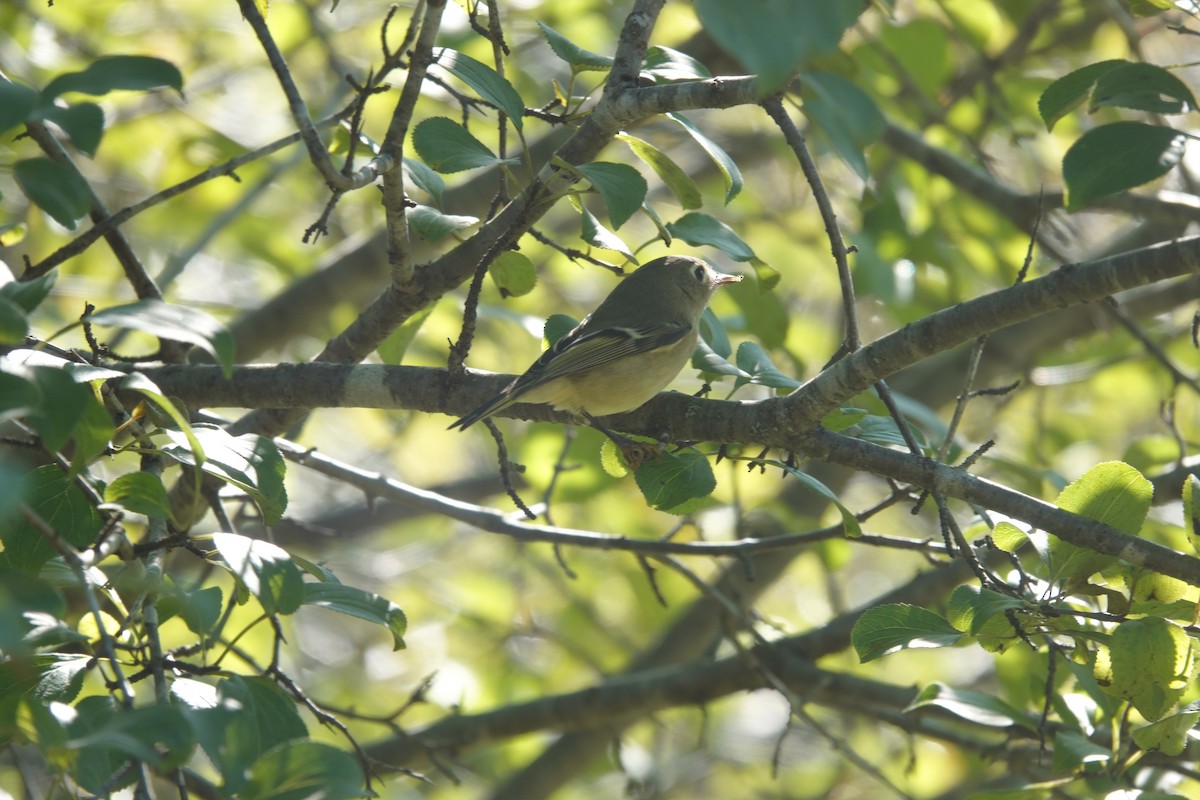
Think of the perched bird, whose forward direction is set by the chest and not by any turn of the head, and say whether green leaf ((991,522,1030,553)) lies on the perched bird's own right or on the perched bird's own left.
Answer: on the perched bird's own right

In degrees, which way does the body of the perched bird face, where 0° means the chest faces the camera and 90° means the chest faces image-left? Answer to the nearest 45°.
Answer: approximately 270°

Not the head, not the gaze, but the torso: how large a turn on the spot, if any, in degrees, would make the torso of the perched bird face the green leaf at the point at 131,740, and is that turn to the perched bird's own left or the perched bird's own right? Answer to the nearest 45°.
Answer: approximately 90° to the perched bird's own right

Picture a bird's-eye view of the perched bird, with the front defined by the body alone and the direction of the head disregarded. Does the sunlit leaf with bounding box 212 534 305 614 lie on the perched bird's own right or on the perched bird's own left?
on the perched bird's own right
